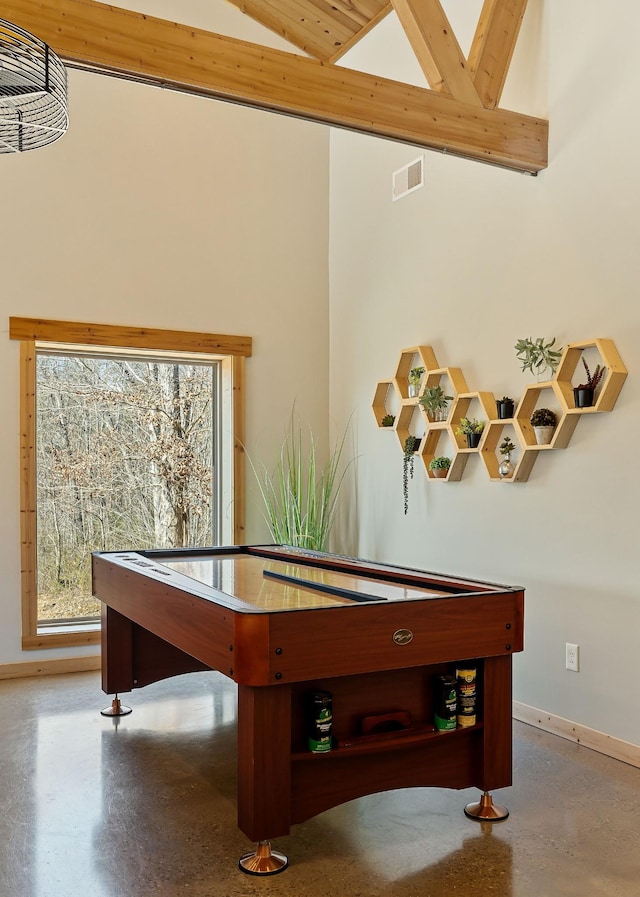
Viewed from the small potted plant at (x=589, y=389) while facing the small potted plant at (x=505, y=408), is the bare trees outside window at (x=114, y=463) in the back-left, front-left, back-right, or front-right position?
front-left

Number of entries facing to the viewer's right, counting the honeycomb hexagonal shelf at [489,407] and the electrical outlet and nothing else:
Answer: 0

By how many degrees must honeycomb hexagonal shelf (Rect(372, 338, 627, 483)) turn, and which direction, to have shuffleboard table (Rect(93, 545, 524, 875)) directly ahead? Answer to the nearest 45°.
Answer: approximately 45° to its left

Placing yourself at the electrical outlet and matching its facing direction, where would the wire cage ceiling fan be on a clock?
The wire cage ceiling fan is roughly at 12 o'clock from the electrical outlet.

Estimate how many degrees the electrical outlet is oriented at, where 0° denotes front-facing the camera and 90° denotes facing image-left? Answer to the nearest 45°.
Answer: approximately 45°

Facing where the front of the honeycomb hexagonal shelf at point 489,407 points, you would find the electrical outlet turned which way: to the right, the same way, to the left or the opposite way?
the same way

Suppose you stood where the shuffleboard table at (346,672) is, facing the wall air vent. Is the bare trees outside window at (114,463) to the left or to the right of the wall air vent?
left

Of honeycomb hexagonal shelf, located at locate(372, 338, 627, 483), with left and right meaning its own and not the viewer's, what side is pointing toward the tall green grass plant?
right

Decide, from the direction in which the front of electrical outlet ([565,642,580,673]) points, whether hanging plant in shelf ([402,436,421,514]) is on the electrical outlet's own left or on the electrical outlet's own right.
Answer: on the electrical outlet's own right

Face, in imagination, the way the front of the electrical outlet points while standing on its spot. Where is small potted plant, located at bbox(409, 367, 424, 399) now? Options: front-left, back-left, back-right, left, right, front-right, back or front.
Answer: right

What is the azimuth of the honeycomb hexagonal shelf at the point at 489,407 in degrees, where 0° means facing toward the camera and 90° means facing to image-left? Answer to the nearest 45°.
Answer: approximately 45°
